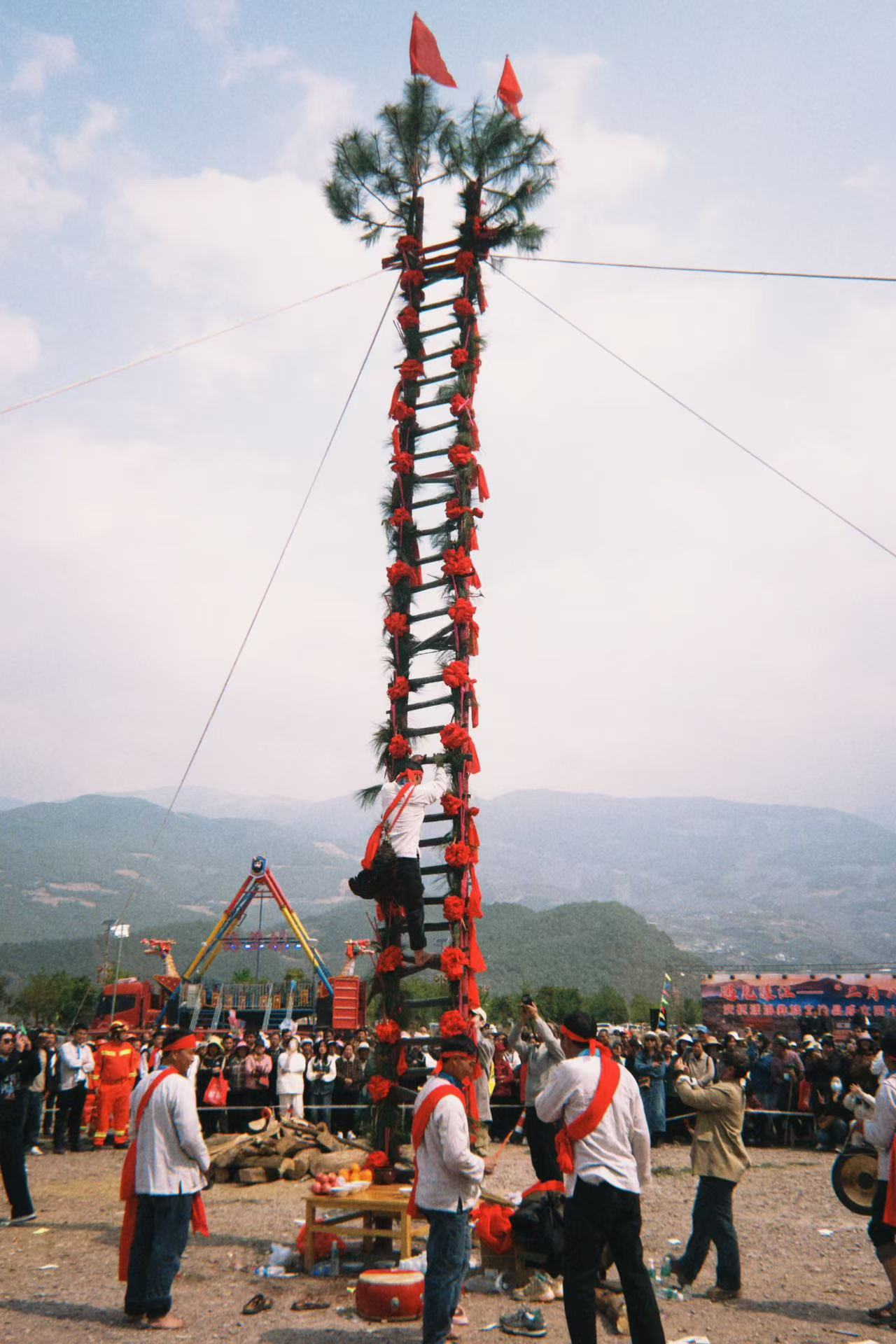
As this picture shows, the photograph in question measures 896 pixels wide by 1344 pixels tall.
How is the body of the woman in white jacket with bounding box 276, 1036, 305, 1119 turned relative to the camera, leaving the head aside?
toward the camera

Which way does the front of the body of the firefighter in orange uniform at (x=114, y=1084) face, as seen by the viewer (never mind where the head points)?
toward the camera

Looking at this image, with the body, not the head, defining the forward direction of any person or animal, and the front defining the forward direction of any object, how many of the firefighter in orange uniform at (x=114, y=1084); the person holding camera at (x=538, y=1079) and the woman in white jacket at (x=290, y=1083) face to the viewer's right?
0

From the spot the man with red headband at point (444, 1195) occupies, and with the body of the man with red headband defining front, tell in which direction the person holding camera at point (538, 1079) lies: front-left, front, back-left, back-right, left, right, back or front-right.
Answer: left

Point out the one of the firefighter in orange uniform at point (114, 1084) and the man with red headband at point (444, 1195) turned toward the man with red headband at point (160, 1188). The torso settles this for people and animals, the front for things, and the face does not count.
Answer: the firefighter in orange uniform

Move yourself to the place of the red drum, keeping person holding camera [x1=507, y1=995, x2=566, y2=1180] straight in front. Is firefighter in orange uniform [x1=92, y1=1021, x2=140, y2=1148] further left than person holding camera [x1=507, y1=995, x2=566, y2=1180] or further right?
left
